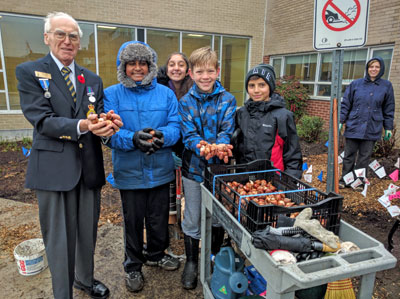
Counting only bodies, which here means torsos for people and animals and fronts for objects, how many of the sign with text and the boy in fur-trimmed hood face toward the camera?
2

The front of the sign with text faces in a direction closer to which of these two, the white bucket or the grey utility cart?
the grey utility cart

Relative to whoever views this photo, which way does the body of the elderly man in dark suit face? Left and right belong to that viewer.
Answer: facing the viewer and to the right of the viewer

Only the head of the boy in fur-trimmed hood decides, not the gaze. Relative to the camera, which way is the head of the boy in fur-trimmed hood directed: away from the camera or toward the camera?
toward the camera

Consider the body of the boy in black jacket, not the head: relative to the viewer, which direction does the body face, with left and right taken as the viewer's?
facing the viewer and to the left of the viewer

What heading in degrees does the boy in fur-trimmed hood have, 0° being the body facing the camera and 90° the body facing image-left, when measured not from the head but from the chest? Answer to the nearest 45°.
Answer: approximately 0°

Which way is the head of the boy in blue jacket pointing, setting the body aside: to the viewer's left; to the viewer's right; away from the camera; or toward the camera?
toward the camera

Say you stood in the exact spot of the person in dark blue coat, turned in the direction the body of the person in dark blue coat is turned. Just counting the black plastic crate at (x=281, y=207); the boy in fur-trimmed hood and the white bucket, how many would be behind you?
0

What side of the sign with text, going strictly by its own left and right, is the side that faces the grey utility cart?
front

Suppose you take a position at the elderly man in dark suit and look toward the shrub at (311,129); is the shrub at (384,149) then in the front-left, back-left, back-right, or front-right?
front-right

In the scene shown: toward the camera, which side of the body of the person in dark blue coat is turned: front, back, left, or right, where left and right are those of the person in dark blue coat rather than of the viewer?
front

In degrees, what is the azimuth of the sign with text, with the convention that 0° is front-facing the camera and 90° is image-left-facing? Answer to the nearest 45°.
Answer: approximately 0°

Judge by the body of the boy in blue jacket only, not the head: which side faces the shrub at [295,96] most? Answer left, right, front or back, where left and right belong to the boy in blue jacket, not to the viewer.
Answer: back

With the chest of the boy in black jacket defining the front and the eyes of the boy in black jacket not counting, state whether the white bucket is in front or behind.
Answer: in front
